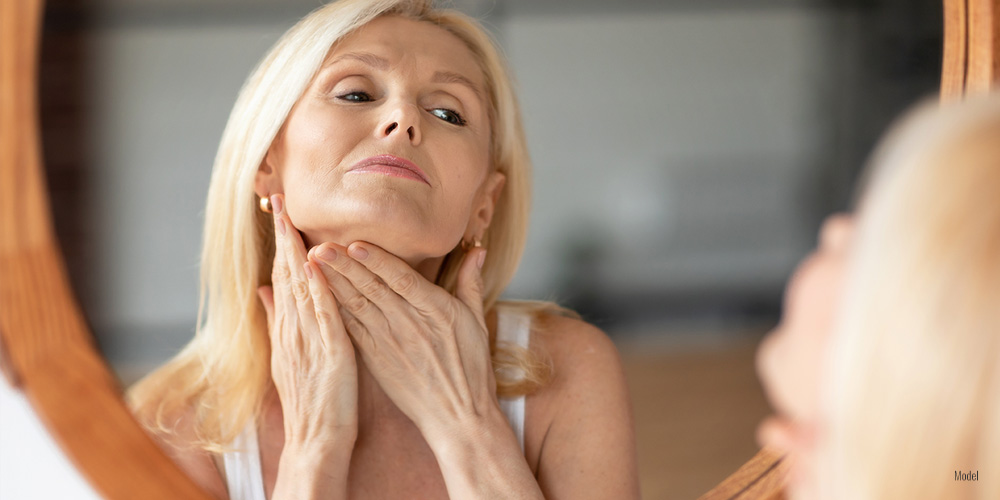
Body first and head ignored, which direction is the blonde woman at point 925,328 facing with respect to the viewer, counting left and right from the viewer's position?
facing away from the viewer and to the left of the viewer

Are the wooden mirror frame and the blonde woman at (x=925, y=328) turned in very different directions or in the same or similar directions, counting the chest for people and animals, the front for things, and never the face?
very different directions

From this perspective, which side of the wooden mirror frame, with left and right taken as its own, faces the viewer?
front
